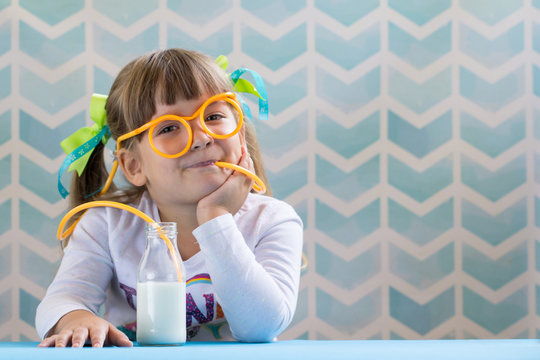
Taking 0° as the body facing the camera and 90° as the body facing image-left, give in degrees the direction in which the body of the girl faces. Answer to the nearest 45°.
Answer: approximately 0°
